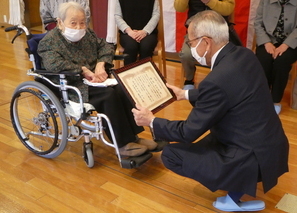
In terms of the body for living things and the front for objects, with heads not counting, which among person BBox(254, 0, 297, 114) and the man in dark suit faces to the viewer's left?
the man in dark suit

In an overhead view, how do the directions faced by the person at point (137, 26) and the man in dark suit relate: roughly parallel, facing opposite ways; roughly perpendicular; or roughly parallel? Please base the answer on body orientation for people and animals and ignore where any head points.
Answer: roughly perpendicular

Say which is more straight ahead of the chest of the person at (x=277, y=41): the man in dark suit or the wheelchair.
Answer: the man in dark suit

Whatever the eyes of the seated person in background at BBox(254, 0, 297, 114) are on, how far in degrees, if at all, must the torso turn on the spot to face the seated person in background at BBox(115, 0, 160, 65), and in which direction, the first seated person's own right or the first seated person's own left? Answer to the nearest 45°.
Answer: approximately 90° to the first seated person's own right

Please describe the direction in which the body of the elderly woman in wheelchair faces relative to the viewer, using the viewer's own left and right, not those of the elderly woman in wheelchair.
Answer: facing the viewer and to the right of the viewer

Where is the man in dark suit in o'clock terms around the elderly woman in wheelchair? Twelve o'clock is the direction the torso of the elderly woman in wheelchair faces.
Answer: The man in dark suit is roughly at 12 o'clock from the elderly woman in wheelchair.

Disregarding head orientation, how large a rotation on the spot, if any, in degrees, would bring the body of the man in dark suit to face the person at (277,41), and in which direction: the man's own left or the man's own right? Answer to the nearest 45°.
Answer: approximately 90° to the man's own right

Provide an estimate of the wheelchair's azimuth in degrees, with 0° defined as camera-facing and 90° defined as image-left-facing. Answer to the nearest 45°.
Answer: approximately 315°

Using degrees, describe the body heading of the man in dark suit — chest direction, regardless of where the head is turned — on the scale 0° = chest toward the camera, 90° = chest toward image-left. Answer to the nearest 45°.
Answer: approximately 90°

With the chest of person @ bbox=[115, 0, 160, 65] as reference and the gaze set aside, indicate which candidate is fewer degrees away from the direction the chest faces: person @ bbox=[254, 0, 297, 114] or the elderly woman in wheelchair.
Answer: the elderly woman in wheelchair
